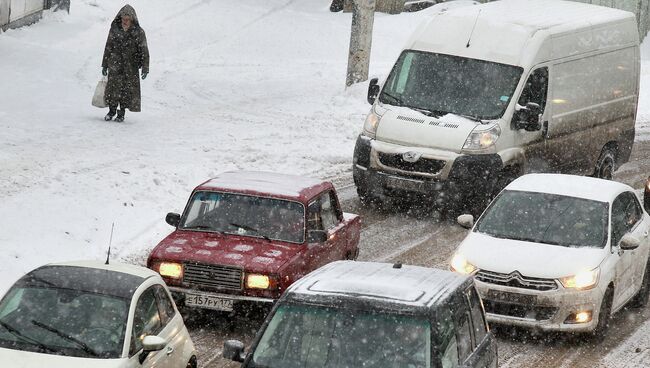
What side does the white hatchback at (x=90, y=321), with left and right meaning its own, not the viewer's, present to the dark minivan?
left

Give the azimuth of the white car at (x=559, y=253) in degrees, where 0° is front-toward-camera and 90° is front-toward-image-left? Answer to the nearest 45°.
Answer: approximately 45°

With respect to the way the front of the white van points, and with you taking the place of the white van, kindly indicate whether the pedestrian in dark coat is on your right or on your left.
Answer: on your right

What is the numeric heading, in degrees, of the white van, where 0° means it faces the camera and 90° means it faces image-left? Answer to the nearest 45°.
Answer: approximately 45°

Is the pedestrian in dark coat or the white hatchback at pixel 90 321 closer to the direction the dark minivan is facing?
the white hatchback

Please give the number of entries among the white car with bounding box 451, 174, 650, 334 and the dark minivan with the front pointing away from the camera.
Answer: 0

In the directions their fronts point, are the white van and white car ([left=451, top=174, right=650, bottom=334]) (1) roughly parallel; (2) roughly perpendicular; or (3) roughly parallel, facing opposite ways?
roughly parallel

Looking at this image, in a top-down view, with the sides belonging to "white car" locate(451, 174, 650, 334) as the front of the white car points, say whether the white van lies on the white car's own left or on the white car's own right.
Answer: on the white car's own right

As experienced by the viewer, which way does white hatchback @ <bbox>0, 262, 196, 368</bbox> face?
facing the viewer and to the left of the viewer

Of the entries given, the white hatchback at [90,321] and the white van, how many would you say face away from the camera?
0

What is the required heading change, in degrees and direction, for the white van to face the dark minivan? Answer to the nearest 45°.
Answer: approximately 45° to its left

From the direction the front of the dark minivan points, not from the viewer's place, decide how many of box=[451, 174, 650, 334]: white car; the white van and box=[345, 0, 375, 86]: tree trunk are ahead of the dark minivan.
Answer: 0

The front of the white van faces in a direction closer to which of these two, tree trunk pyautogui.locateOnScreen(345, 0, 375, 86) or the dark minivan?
the dark minivan

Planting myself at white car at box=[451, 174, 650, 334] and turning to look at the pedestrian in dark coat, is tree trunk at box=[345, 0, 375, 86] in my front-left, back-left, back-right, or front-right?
front-right

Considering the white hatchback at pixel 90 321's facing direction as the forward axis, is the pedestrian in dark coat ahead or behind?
behind

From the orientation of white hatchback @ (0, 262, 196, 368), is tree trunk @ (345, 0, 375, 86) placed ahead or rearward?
rearward

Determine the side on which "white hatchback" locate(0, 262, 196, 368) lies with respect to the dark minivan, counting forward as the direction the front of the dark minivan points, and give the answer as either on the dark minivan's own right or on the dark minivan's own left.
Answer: on the dark minivan's own right

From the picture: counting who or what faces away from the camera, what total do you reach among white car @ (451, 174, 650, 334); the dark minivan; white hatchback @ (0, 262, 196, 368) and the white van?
0
